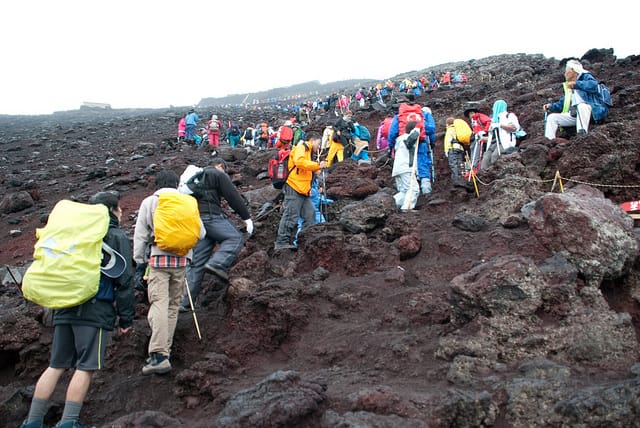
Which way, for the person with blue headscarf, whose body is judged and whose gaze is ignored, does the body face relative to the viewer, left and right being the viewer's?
facing the viewer and to the left of the viewer
